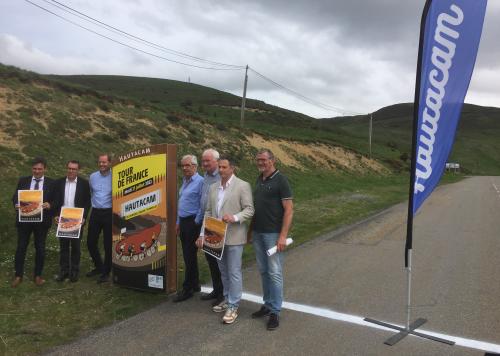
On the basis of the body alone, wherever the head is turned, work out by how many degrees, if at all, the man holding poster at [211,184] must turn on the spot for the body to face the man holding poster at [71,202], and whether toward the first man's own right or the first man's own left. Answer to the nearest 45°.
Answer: approximately 90° to the first man's own right

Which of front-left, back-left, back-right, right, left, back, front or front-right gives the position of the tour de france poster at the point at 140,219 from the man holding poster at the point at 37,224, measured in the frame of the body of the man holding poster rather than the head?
front-left

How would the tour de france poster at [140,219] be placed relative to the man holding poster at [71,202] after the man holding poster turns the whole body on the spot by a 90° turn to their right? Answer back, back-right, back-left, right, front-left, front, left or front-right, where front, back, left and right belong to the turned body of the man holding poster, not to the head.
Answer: back-left

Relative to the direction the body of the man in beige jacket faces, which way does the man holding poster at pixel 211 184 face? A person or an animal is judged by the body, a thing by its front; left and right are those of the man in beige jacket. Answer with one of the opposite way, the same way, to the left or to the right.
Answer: the same way

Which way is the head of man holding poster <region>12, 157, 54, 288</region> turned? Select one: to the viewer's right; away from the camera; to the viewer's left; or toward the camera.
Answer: toward the camera

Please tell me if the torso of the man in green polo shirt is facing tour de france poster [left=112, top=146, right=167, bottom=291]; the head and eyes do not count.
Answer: no

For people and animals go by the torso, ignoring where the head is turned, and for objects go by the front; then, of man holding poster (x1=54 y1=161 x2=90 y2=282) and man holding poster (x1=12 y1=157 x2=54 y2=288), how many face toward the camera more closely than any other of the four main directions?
2

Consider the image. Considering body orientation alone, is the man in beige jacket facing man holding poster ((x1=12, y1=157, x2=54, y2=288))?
no

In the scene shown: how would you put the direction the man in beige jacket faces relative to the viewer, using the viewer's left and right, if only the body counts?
facing the viewer and to the left of the viewer

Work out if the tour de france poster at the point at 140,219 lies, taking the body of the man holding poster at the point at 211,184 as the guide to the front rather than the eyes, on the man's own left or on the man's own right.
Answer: on the man's own right

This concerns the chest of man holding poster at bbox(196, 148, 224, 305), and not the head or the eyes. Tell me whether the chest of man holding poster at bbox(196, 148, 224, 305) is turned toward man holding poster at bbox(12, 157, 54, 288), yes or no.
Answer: no

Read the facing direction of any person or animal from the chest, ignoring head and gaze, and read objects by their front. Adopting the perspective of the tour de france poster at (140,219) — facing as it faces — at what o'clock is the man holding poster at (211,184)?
The man holding poster is roughly at 9 o'clock from the tour de france poster.

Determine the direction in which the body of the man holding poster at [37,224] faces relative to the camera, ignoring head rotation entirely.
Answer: toward the camera
